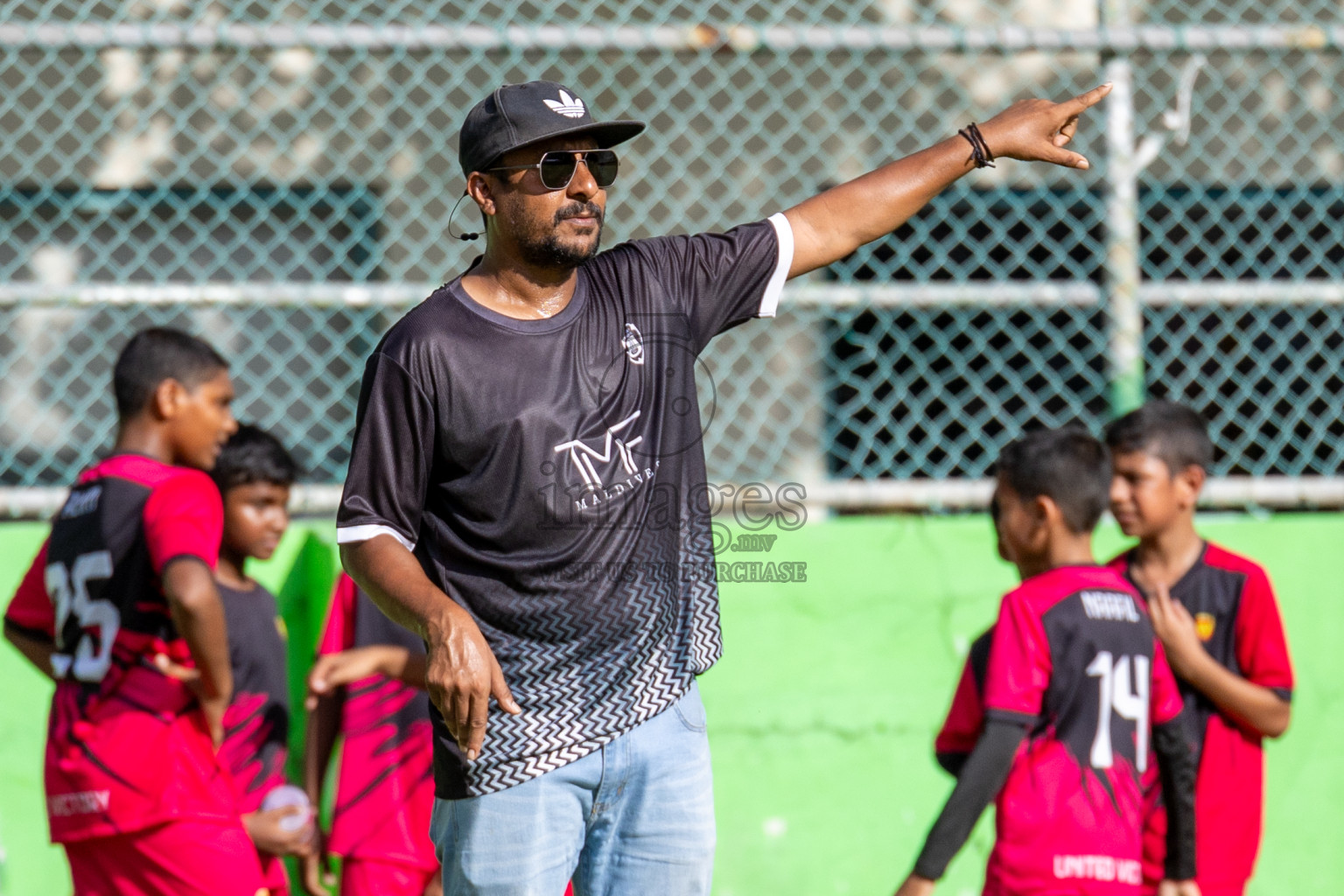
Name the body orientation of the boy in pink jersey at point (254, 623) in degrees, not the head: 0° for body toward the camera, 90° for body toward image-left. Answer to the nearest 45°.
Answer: approximately 315°

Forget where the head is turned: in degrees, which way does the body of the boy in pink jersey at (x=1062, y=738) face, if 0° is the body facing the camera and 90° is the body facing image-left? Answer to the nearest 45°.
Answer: approximately 135°

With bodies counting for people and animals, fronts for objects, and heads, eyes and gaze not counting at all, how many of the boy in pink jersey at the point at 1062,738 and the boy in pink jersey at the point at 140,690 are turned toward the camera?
0

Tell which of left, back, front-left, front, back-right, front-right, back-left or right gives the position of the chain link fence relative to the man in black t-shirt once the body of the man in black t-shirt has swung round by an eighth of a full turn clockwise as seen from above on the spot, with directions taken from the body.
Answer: back

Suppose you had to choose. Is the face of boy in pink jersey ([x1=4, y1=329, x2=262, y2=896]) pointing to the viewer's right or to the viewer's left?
to the viewer's right

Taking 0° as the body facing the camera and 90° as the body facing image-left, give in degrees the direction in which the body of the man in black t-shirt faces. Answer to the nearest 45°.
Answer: approximately 315°

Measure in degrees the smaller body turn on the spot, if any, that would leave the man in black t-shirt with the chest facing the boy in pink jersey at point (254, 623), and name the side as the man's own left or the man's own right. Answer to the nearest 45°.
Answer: approximately 180°

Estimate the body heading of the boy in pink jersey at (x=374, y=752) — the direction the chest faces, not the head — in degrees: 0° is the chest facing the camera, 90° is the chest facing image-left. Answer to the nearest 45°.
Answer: approximately 45°

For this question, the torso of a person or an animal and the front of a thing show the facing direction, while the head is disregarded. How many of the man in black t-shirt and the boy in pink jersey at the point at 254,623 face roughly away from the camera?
0
